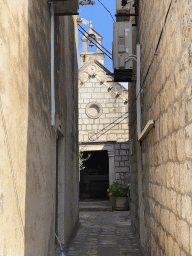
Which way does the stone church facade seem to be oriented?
toward the camera
